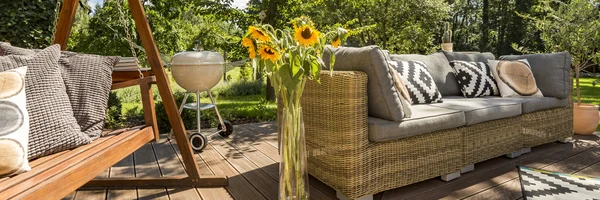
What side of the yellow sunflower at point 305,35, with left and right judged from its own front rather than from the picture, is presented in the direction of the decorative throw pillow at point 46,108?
right

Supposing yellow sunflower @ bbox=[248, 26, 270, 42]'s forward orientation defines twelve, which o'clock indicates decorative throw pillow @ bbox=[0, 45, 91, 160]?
The decorative throw pillow is roughly at 2 o'clock from the yellow sunflower.

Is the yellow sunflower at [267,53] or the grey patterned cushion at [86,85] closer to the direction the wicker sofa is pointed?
the yellow sunflower

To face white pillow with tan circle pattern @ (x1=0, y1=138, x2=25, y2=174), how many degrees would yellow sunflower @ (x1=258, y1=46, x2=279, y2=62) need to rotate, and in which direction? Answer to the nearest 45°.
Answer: approximately 90° to its right

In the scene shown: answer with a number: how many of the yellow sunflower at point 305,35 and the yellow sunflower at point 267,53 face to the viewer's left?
0

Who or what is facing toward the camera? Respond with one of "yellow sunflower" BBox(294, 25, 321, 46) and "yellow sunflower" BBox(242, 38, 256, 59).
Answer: "yellow sunflower" BBox(294, 25, 321, 46)

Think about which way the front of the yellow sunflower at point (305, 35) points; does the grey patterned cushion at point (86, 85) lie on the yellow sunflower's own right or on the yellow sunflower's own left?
on the yellow sunflower's own right

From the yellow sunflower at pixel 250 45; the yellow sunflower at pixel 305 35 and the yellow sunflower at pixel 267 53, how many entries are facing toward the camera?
2

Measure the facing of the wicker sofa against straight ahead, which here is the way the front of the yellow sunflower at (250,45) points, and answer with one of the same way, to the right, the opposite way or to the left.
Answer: to the left

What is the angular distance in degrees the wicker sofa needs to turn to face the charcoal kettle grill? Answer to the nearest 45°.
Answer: approximately 135° to its right

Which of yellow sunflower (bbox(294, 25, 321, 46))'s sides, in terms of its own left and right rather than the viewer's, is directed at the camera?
front

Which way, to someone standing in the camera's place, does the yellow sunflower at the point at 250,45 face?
facing to the left of the viewer

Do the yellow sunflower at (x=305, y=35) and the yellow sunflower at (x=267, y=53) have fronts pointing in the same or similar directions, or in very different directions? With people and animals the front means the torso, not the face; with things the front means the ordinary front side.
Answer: same or similar directions

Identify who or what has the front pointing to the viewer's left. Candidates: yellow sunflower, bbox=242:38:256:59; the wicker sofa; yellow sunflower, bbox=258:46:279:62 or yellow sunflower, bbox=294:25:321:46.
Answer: yellow sunflower, bbox=242:38:256:59

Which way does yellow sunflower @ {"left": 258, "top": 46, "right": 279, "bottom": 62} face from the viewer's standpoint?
toward the camera
